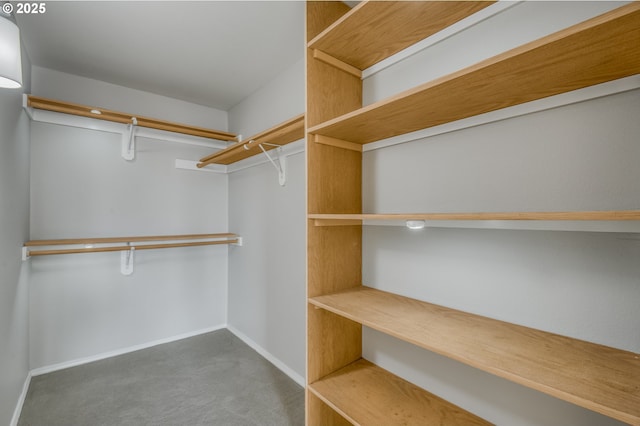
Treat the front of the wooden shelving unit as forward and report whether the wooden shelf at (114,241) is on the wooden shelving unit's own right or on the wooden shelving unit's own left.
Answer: on the wooden shelving unit's own right

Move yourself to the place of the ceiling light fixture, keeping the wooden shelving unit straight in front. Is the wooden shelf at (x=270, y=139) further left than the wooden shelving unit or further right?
left

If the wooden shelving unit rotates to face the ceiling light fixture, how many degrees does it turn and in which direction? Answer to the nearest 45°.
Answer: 0° — it already faces it

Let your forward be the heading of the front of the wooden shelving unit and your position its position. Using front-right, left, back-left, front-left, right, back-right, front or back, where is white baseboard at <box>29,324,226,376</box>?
front-right

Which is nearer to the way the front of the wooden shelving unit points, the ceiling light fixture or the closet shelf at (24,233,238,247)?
the ceiling light fixture

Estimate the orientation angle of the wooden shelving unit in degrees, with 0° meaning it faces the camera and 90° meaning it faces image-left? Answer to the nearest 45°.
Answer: approximately 45°

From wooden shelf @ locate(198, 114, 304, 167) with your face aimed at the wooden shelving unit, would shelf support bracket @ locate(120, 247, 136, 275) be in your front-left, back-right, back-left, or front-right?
back-right

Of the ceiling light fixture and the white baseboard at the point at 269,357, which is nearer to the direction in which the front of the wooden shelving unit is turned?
the ceiling light fixture

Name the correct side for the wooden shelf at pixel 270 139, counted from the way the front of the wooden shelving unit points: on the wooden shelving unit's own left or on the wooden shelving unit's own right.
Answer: on the wooden shelving unit's own right

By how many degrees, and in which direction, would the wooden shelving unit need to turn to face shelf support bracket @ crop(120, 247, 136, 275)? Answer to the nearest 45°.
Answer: approximately 45° to its right
